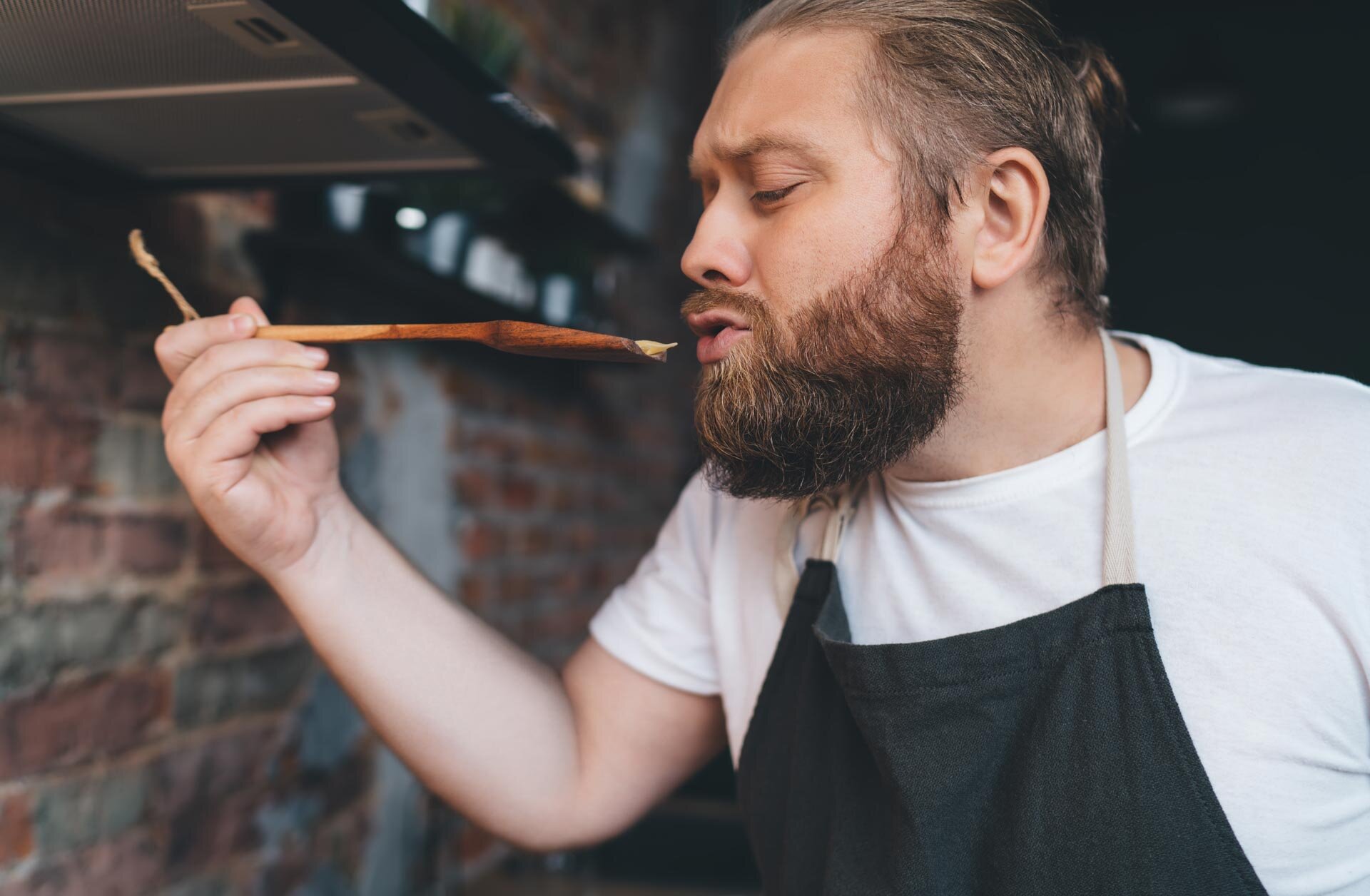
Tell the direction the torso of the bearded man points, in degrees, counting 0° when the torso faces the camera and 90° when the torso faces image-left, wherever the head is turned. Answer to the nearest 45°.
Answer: approximately 45°

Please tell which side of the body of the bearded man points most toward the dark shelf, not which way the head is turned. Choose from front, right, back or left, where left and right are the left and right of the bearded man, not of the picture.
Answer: right

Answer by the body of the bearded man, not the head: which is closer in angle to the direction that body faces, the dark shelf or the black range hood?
the black range hood
